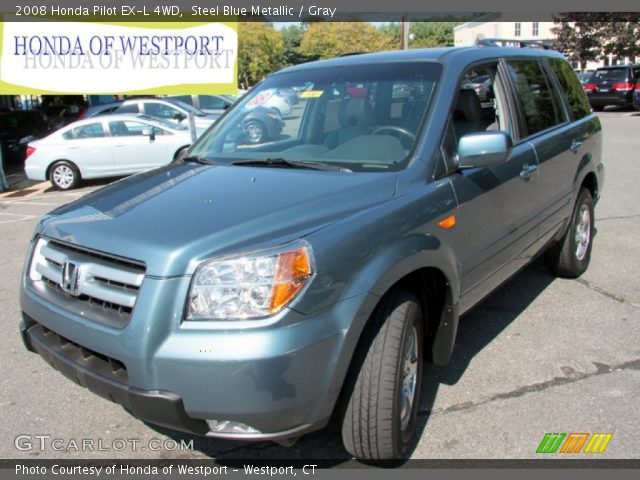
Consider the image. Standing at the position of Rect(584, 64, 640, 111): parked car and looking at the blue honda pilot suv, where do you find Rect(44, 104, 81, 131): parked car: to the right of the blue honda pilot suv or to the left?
right

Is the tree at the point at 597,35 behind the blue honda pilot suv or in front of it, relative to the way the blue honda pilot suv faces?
behind

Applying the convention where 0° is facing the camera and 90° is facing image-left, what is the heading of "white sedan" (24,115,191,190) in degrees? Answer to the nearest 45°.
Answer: approximately 270°

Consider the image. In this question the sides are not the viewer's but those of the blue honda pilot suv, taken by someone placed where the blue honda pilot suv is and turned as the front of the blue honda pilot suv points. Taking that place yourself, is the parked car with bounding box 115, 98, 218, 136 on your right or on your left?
on your right

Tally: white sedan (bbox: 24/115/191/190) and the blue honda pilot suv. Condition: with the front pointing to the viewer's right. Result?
1

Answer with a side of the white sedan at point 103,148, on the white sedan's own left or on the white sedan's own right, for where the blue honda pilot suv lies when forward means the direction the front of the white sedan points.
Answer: on the white sedan's own right
